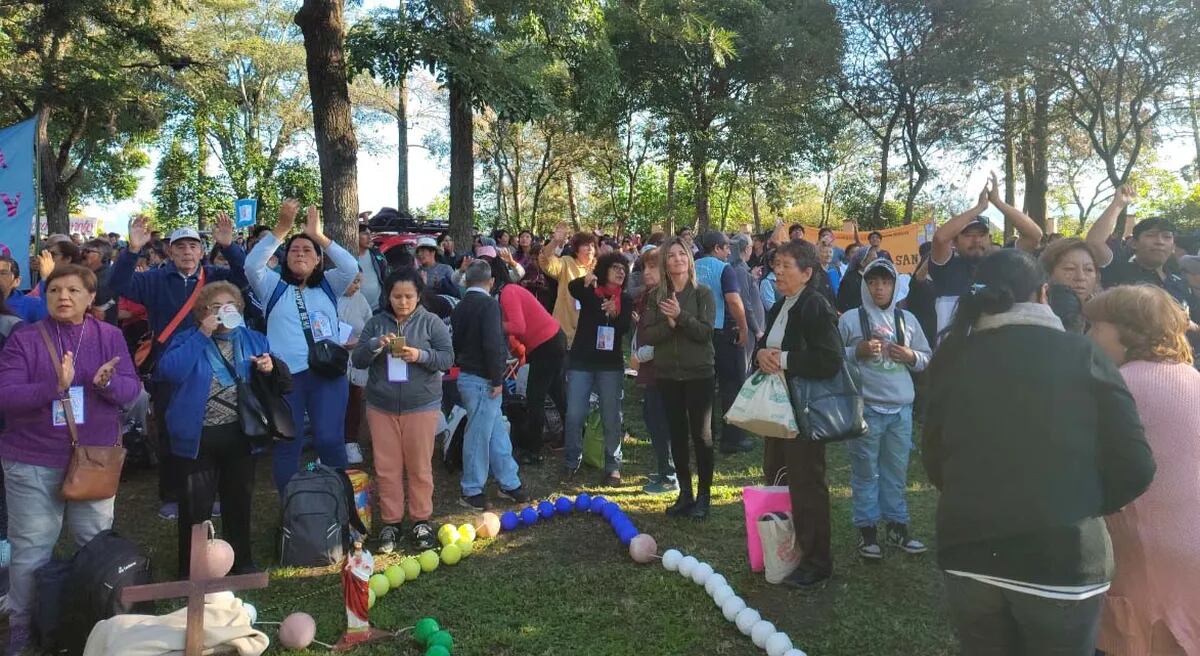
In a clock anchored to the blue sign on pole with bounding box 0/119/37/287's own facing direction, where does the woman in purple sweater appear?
The woman in purple sweater is roughly at 12 o'clock from the blue sign on pole.

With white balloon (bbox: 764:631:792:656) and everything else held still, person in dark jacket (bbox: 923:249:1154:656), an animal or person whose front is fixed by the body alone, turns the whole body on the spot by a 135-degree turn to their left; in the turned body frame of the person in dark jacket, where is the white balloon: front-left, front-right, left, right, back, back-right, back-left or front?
front-right

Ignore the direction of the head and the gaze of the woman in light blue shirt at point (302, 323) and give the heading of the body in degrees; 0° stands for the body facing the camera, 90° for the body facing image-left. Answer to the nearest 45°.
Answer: approximately 0°

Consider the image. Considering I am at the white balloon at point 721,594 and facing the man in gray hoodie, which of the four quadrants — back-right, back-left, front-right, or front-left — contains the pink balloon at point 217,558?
back-left

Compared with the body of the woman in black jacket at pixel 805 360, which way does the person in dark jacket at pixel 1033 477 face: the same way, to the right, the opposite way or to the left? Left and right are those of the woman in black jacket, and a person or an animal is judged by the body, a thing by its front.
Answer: the opposite way

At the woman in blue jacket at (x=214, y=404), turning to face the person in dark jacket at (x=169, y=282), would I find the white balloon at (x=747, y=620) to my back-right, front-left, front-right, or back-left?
back-right

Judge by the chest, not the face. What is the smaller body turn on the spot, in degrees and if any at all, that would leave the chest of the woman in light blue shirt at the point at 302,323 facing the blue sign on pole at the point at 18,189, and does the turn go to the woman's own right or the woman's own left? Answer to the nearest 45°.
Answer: approximately 135° to the woman's own right
